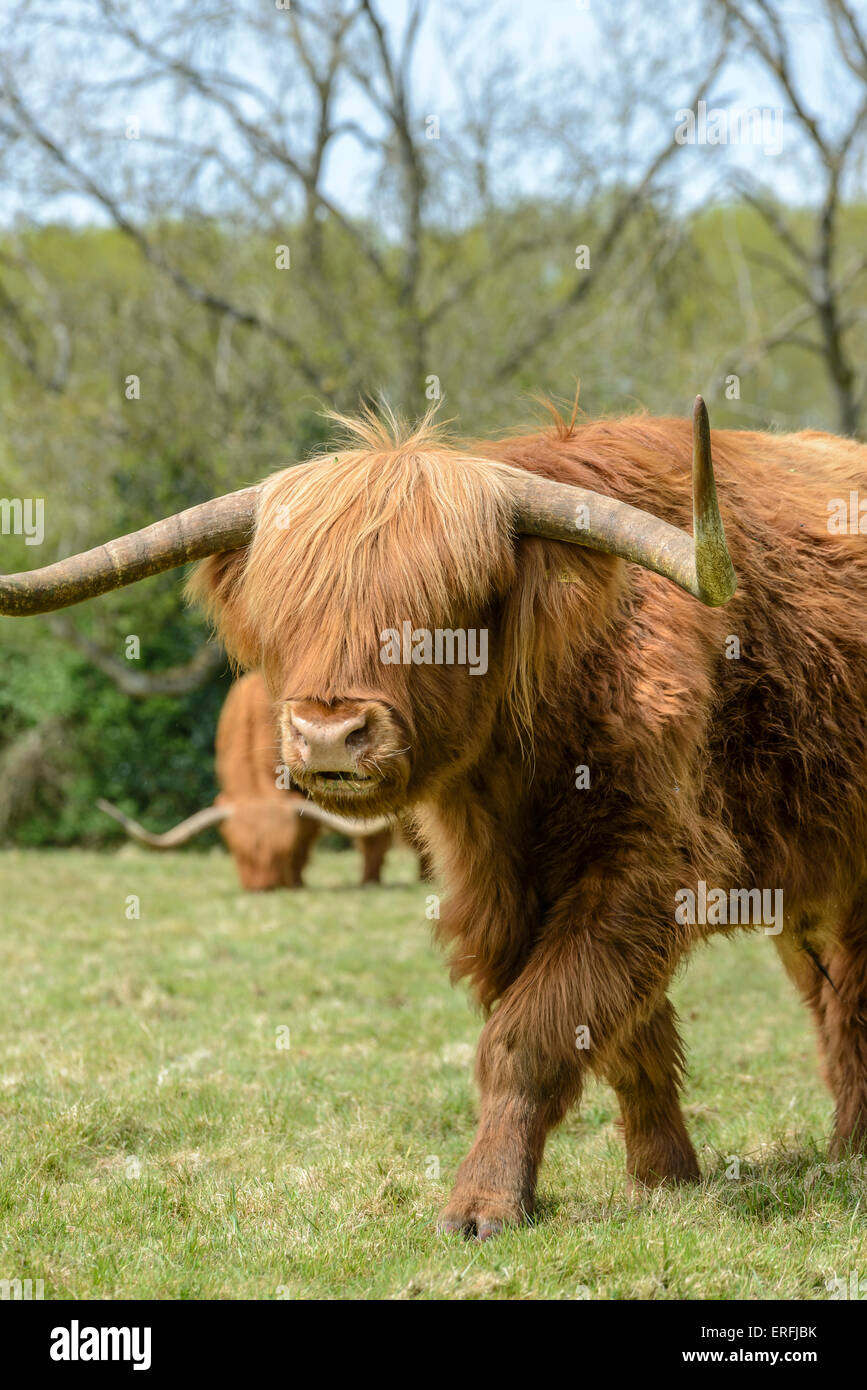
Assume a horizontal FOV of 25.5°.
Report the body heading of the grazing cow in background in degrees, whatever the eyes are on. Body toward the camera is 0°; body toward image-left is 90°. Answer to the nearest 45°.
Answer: approximately 0°

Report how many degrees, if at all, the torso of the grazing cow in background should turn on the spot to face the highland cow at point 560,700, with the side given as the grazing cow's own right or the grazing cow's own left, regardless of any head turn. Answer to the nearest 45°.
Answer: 0° — it already faces it

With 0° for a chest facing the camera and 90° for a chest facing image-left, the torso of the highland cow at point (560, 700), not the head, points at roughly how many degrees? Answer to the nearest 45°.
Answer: approximately 45°

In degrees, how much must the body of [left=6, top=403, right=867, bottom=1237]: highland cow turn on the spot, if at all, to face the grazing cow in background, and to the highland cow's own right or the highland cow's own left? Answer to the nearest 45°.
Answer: approximately 135° to the highland cow's own right
